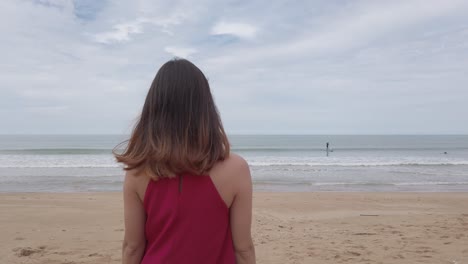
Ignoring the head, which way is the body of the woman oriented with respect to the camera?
away from the camera

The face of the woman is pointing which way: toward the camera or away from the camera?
away from the camera
